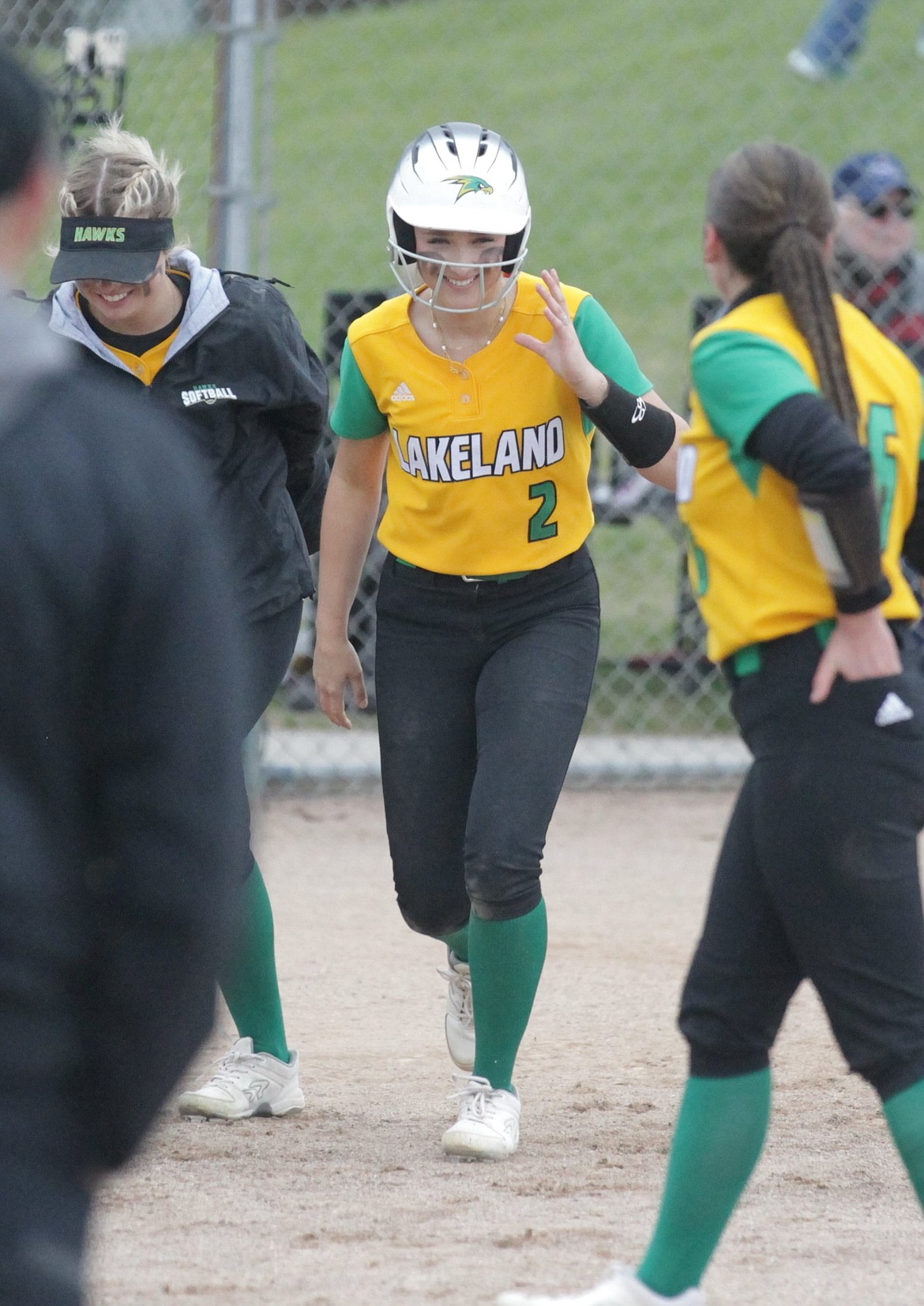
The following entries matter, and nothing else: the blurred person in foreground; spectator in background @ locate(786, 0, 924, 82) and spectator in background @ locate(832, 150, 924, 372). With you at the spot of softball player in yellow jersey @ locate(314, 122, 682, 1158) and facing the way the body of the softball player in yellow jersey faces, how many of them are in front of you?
1

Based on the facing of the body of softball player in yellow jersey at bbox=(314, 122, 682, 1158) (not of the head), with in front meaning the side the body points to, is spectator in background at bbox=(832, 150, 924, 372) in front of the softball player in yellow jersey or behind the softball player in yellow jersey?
behind

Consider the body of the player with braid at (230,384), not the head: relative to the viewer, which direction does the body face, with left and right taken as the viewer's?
facing the viewer and to the left of the viewer

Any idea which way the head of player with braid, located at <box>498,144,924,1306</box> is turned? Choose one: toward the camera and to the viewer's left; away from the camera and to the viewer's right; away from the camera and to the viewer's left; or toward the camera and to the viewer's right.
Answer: away from the camera and to the viewer's left

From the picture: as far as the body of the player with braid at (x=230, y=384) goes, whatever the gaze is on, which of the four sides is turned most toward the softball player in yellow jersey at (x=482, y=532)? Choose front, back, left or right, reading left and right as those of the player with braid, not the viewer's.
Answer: left

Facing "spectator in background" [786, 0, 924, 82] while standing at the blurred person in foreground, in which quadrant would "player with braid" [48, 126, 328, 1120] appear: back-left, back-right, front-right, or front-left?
front-left

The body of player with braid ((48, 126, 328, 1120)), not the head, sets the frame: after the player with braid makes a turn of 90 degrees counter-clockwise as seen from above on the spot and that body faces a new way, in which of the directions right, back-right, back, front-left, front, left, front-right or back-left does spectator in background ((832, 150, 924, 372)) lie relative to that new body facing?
left

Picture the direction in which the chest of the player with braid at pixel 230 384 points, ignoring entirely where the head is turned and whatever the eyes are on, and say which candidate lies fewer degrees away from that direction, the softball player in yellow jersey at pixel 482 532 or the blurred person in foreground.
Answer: the blurred person in foreground

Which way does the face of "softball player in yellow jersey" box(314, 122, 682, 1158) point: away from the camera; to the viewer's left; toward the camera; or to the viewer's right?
toward the camera

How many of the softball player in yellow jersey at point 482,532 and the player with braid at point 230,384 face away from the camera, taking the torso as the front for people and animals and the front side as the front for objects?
0

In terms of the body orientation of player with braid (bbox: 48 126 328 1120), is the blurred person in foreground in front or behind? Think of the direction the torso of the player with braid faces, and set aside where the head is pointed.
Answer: in front

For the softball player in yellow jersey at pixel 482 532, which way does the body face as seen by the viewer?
toward the camera
